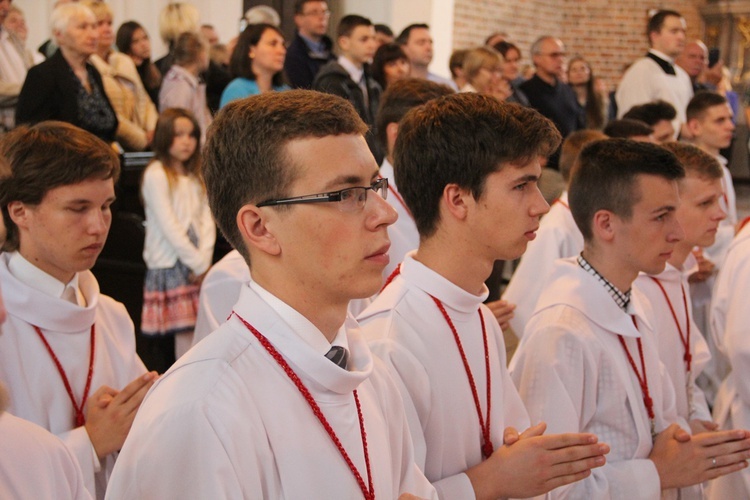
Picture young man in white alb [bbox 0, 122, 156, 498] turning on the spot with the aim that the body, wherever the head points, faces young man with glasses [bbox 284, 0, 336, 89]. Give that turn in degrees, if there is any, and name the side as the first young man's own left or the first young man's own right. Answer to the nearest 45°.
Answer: approximately 135° to the first young man's own left

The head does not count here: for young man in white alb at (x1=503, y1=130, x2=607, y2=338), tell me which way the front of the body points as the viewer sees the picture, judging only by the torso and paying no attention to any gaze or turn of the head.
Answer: to the viewer's right

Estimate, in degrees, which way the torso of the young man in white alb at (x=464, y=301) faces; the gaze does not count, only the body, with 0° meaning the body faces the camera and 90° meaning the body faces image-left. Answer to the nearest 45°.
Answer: approximately 270°

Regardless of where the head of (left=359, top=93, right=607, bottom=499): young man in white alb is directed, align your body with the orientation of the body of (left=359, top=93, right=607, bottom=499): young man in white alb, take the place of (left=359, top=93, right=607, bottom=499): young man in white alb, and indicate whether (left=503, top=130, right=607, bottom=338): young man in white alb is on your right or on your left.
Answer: on your left

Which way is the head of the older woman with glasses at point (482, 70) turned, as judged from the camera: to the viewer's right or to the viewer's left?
to the viewer's right

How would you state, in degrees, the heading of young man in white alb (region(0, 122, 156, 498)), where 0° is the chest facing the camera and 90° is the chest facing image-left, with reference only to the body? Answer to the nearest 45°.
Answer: approximately 315°

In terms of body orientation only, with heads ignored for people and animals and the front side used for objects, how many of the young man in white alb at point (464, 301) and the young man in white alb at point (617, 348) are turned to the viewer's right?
2

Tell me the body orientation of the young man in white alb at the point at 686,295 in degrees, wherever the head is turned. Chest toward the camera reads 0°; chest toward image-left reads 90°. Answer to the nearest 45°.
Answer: approximately 315°

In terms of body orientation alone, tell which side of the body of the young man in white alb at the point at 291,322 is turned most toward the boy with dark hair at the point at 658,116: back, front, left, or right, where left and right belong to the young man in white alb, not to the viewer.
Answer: left

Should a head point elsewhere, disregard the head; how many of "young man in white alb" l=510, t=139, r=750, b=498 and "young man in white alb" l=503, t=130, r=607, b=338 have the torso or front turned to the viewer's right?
2
